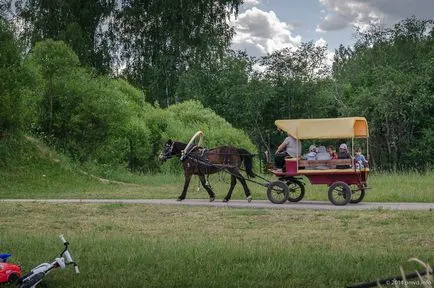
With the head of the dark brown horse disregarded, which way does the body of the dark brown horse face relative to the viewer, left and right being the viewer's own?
facing to the left of the viewer

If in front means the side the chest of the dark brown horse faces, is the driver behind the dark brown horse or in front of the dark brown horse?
behind

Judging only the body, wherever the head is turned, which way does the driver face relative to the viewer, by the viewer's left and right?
facing to the left of the viewer

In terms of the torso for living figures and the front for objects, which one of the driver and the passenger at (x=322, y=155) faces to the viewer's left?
the driver
